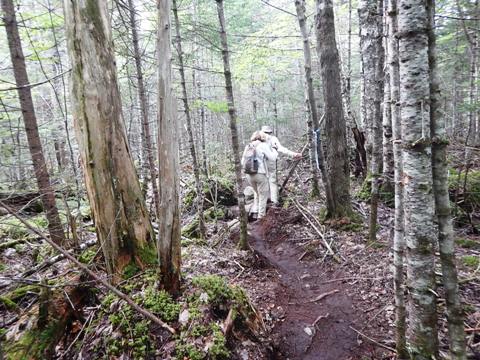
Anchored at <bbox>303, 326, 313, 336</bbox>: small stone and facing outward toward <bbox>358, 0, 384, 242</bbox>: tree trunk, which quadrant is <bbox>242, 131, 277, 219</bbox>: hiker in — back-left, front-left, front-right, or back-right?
front-left

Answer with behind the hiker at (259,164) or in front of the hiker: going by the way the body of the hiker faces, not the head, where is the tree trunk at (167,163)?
behind

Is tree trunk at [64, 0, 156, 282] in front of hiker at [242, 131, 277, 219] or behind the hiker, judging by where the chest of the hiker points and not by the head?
behind

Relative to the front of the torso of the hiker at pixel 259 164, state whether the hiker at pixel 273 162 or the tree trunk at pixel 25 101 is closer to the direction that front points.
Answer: the hiker

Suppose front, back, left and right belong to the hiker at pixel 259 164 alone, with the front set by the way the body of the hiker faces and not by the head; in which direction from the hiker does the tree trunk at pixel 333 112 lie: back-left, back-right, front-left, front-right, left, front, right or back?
right

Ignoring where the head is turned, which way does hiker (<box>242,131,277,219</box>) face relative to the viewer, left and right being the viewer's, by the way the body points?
facing away from the viewer and to the right of the viewer

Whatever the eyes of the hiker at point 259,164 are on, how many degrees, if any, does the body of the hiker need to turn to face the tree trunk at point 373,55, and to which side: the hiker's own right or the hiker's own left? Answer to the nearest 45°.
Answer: approximately 45° to the hiker's own right

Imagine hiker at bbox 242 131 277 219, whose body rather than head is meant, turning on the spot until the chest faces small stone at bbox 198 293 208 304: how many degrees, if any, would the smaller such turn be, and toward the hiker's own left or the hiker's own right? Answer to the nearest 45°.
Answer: approximately 135° to the hiker's own right

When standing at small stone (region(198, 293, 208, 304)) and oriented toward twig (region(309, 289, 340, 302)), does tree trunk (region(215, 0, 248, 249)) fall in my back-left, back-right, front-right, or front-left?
front-left

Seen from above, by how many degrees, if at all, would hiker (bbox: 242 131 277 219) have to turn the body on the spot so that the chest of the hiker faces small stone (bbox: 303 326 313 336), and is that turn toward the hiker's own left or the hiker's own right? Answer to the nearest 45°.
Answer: approximately 135° to the hiker's own right

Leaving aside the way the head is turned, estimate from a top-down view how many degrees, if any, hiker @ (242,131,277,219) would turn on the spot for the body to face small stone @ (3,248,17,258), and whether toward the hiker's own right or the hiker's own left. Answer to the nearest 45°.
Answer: approximately 180°
